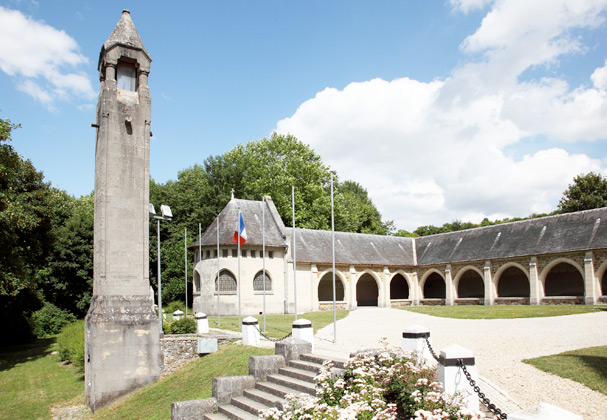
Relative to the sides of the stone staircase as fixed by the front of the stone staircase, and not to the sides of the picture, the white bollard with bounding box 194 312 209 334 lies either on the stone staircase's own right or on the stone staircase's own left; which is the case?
on the stone staircase's own right

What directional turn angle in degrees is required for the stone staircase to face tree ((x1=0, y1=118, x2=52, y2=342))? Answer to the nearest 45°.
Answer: approximately 90° to its right

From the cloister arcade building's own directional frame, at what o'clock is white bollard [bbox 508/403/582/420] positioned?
The white bollard is roughly at 12 o'clock from the cloister arcade building.

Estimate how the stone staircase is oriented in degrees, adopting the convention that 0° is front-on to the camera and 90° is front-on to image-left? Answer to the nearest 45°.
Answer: approximately 45°

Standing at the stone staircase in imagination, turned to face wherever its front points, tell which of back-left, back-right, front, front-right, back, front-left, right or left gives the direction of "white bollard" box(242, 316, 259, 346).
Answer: back-right

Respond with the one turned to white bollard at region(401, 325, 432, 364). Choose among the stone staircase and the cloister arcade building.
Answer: the cloister arcade building

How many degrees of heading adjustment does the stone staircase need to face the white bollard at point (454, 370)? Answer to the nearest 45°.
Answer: approximately 90° to its left

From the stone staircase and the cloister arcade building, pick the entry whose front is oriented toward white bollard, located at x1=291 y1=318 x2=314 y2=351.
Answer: the cloister arcade building

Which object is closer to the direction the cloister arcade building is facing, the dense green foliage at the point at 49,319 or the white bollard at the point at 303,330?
the white bollard

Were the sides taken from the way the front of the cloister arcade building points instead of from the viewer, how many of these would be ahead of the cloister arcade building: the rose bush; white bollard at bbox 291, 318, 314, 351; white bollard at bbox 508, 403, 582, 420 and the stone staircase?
4
